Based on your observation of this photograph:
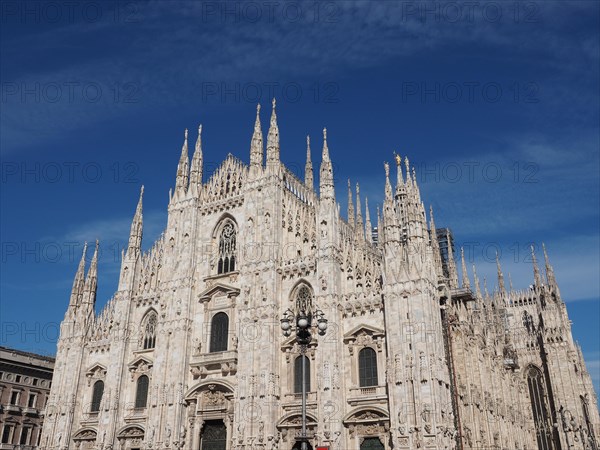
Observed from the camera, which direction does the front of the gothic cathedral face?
facing the viewer and to the left of the viewer
